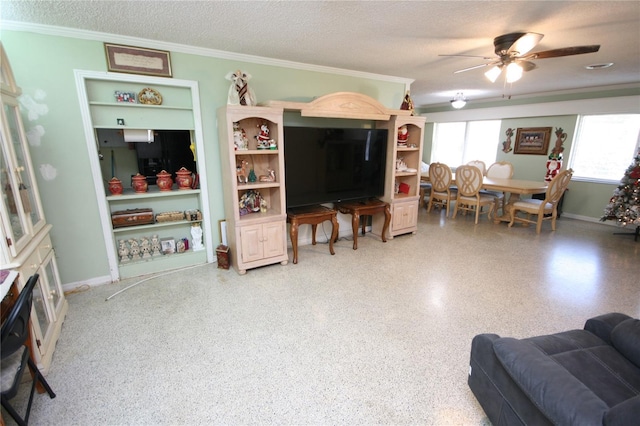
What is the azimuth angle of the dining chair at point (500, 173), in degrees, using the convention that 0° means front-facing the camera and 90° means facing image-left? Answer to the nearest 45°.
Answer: approximately 45°

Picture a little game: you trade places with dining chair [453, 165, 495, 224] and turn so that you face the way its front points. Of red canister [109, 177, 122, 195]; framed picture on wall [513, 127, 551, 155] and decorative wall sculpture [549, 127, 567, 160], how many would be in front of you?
2

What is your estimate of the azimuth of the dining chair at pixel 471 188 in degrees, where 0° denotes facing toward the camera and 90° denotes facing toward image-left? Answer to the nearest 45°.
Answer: approximately 225°

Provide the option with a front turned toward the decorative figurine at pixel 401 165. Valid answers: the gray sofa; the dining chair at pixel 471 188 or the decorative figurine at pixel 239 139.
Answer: the gray sofa

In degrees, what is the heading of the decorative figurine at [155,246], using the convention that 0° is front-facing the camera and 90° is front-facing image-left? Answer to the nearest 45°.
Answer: approximately 0°

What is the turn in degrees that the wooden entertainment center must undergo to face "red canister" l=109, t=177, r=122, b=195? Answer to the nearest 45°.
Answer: approximately 135° to its right

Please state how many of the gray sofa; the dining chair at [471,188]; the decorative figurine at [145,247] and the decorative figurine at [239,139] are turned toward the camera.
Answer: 2

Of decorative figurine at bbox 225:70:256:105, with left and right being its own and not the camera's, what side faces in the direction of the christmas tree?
left

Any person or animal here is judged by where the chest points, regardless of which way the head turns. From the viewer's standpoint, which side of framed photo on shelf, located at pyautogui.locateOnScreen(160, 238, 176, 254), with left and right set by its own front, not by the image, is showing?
front

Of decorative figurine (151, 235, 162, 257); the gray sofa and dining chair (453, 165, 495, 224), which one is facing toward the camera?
the decorative figurine

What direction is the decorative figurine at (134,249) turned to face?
toward the camera

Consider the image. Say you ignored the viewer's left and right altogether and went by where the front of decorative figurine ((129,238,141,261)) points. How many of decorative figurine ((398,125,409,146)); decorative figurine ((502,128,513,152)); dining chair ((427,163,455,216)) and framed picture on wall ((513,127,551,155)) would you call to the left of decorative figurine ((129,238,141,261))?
4

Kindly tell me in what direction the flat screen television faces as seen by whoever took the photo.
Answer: facing the viewer and to the right of the viewer

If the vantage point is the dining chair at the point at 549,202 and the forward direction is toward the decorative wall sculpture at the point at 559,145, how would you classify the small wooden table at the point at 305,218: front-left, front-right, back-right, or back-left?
back-left
